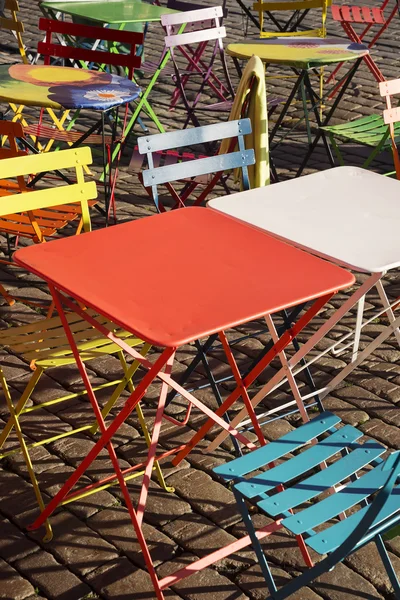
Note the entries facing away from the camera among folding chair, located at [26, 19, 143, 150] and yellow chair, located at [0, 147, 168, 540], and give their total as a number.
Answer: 0

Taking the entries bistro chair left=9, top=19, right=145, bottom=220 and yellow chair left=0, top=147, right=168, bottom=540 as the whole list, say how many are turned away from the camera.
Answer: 0

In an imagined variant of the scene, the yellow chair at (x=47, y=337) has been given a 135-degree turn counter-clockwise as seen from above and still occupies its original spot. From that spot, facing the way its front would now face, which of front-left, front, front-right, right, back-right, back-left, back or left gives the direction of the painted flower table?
front

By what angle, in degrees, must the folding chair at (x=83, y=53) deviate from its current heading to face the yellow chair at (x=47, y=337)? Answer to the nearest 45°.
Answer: approximately 45° to its left

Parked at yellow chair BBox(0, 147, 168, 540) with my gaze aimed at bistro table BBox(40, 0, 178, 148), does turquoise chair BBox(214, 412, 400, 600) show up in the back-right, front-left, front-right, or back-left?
back-right

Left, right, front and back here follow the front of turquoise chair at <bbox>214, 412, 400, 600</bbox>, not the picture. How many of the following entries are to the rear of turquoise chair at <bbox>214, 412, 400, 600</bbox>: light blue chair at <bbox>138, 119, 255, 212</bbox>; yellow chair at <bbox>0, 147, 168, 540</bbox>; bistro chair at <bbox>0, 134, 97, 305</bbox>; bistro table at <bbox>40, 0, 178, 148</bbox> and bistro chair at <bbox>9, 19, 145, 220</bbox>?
0

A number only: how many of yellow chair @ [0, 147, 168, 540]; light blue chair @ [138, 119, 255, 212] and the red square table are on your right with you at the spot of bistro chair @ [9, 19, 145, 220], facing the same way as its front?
0

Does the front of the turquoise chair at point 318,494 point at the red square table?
yes

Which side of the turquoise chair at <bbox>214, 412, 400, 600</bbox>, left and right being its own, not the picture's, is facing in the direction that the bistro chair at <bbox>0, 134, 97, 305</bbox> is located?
front

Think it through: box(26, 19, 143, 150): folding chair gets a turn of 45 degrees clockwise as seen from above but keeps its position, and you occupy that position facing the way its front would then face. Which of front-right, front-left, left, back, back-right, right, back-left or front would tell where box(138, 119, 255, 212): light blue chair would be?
left

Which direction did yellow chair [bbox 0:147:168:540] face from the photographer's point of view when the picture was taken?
facing the viewer and to the right of the viewer

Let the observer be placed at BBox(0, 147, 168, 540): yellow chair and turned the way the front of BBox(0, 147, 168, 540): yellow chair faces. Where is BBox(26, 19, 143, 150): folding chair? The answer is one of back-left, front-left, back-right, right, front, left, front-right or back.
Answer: back-left

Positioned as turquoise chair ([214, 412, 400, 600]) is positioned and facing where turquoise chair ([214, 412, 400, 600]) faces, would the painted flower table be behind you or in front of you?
in front

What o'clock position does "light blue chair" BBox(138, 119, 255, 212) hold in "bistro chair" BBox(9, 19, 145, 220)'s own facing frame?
The light blue chair is roughly at 10 o'clock from the bistro chair.

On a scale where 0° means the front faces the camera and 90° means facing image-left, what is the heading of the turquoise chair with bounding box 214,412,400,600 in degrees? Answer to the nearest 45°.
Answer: approximately 135°

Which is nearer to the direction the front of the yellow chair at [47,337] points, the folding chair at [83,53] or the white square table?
the white square table

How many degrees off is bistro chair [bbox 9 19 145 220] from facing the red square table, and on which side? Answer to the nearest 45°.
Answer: approximately 45° to its left

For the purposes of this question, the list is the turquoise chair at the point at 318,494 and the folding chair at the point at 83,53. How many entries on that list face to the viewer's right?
0
